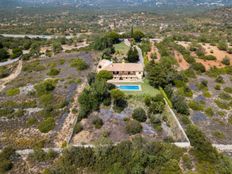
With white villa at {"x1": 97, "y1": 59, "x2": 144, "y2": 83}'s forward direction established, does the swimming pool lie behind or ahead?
ahead

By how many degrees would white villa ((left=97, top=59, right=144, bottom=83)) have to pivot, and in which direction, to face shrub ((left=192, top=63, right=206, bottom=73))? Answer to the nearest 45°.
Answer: approximately 135° to its left

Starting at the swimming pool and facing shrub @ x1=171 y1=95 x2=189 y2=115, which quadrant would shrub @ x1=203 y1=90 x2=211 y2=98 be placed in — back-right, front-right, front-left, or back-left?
front-left

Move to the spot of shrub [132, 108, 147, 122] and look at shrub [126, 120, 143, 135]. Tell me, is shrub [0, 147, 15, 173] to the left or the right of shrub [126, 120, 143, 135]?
right

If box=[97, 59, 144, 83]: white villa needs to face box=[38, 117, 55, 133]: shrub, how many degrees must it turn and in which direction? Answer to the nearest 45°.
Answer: approximately 45° to its right

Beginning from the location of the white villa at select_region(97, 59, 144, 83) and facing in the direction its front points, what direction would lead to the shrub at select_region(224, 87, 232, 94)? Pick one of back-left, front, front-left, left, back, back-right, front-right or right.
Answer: left

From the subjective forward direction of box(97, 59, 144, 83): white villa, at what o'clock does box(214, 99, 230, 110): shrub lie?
The shrub is roughly at 10 o'clock from the white villa.

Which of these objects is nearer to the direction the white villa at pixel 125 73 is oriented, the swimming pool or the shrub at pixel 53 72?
the swimming pool

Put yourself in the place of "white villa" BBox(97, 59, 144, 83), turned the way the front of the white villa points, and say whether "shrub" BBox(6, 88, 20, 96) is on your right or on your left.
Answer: on your right

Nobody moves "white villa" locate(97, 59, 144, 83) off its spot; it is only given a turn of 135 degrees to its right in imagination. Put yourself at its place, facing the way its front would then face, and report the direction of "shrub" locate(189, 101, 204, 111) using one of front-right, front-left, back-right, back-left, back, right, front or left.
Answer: back

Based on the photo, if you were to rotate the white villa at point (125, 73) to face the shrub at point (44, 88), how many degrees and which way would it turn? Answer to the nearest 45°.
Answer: approximately 90° to its right

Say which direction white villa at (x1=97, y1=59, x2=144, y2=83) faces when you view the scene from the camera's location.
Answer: facing the viewer

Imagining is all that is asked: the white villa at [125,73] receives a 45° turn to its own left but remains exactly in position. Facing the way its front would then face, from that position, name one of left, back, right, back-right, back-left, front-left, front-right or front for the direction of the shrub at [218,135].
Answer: front

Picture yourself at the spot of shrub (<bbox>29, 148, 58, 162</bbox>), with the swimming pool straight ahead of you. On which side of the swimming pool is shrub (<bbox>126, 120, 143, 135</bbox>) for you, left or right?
right

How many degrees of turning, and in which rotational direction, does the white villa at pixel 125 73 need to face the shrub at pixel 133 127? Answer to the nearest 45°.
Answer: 0° — it already faces it

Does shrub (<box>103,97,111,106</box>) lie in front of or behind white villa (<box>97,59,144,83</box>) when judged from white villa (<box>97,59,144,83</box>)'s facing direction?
in front

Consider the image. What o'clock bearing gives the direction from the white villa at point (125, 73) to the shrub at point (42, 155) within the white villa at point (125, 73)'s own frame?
The shrub is roughly at 1 o'clock from the white villa.
